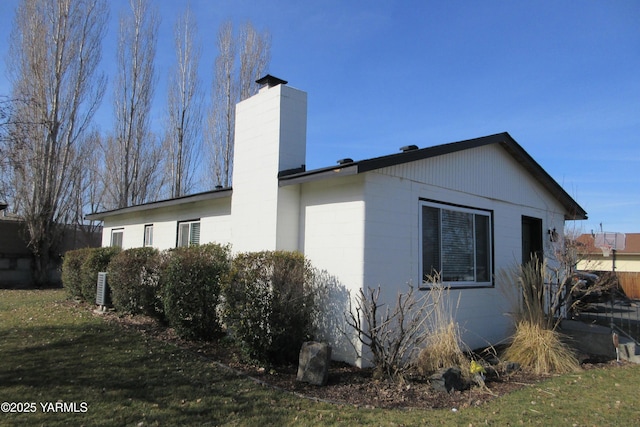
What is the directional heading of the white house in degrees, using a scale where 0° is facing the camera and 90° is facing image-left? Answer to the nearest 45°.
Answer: approximately 315°

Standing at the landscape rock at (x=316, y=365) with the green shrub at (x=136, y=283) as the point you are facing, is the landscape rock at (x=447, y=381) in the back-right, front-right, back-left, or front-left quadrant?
back-right

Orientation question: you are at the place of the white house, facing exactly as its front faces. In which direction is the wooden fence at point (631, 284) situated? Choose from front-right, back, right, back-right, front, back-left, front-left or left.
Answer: left

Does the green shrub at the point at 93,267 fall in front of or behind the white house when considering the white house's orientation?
behind

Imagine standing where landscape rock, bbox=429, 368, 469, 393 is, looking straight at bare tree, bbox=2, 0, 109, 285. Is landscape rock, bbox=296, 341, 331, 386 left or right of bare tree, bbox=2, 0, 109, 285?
left

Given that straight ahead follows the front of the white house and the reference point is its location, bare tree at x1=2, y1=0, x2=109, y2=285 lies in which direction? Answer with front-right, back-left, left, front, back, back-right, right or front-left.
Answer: back

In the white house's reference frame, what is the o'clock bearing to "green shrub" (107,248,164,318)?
The green shrub is roughly at 5 o'clock from the white house.
